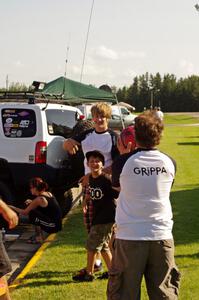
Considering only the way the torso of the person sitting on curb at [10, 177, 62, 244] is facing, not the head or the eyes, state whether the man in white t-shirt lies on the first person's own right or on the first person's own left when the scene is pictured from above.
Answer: on the first person's own left

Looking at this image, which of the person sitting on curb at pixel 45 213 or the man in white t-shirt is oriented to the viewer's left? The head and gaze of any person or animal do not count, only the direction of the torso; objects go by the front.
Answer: the person sitting on curb

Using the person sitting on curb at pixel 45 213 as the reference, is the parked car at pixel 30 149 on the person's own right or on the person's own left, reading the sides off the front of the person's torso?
on the person's own right

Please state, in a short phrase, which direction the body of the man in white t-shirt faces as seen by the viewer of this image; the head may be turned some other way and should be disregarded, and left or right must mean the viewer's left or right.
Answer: facing away from the viewer

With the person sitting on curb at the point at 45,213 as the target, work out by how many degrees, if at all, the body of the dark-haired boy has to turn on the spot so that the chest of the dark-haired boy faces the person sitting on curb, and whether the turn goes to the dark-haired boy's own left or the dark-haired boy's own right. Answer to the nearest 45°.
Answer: approximately 90° to the dark-haired boy's own right

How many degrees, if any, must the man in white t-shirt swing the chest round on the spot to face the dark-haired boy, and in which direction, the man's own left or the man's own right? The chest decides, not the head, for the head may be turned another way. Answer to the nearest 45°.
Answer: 0° — they already face them

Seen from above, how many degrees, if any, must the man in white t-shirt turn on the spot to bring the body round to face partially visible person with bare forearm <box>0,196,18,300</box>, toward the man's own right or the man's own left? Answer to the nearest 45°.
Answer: approximately 90° to the man's own left

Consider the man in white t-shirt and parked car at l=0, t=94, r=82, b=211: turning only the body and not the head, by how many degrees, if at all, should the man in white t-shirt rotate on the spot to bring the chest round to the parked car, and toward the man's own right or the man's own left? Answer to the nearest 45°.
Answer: approximately 45° to the man's own left

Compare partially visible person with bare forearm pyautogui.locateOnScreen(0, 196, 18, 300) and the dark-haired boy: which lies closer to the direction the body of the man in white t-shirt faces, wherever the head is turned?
the dark-haired boy

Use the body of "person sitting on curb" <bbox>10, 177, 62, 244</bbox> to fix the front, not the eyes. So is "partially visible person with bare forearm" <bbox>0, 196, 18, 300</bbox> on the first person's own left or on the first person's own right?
on the first person's own left

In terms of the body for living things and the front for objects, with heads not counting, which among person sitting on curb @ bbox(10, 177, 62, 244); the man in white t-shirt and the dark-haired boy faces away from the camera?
the man in white t-shirt

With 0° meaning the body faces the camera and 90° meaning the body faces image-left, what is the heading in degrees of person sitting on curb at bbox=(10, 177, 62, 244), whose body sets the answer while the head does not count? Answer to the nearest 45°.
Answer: approximately 90°

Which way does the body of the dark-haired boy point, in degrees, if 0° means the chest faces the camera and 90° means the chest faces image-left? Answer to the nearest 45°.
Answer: approximately 45°

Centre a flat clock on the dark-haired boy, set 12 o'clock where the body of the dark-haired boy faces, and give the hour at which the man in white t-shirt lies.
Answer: The man in white t-shirt is roughly at 10 o'clock from the dark-haired boy.

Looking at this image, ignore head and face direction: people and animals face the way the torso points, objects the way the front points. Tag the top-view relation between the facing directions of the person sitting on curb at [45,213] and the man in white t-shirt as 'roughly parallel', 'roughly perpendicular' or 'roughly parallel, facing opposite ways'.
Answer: roughly perpendicular

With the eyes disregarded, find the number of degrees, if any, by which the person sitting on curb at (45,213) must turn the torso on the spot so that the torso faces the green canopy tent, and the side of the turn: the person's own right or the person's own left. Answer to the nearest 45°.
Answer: approximately 90° to the person's own right
